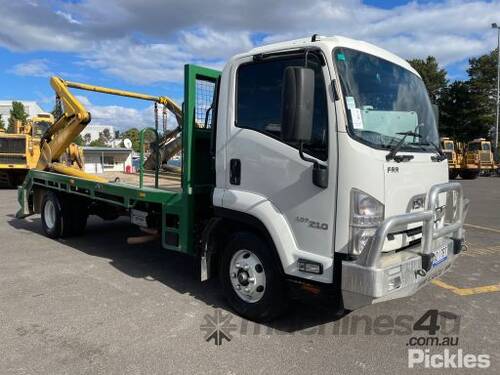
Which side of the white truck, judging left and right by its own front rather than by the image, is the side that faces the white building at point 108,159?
back

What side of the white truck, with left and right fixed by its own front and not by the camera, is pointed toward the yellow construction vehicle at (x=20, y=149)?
back

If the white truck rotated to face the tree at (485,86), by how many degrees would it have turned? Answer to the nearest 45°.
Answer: approximately 90° to its left

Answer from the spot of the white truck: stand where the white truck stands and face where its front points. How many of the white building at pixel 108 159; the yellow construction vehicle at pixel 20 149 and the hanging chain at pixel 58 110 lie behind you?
3

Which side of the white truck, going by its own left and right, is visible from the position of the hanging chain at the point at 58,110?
back

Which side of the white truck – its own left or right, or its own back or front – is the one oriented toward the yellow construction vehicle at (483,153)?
left

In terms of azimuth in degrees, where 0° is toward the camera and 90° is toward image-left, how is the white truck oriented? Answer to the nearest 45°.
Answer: approximately 315°
